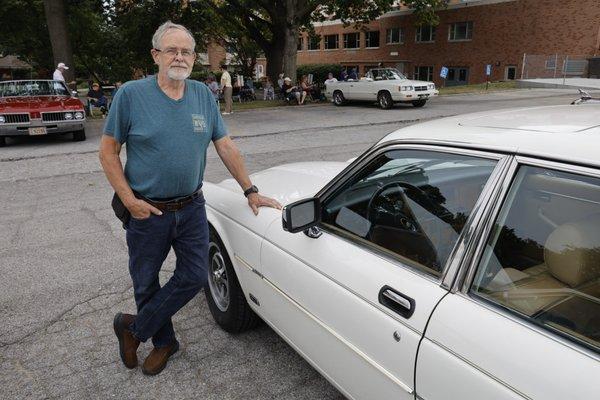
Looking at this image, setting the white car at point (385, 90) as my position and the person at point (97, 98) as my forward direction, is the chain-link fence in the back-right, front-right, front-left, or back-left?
back-right

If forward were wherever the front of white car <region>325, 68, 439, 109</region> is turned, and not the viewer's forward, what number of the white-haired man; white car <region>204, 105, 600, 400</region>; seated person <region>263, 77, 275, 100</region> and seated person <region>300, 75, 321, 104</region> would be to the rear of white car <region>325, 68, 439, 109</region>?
2

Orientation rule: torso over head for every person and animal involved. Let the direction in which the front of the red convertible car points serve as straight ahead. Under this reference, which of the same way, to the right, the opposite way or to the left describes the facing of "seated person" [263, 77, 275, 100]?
the same way

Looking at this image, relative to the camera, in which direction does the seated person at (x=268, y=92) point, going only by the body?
toward the camera

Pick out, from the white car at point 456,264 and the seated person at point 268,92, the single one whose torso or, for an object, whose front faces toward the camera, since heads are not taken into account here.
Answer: the seated person

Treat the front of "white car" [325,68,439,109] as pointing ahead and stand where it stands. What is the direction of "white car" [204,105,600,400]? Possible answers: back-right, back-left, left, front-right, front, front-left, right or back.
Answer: front-right

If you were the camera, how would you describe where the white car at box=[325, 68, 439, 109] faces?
facing the viewer and to the right of the viewer

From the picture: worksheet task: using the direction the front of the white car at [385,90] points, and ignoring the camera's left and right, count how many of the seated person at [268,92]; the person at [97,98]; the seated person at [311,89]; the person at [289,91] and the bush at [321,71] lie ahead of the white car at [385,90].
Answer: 0

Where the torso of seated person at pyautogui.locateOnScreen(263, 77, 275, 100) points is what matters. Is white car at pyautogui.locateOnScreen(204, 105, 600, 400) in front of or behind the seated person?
in front

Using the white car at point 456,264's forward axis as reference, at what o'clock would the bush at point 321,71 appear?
The bush is roughly at 1 o'clock from the white car.

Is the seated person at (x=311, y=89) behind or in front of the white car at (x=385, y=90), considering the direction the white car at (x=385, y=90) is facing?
behind

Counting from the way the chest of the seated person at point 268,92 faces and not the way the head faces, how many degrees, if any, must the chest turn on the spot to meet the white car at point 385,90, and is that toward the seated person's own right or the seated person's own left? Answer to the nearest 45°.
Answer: approximately 45° to the seated person's own left

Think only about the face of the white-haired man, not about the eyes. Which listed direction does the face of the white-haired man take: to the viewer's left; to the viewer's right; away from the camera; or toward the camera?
toward the camera

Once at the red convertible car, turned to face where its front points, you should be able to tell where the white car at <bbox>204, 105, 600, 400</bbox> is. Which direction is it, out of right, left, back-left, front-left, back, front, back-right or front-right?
front

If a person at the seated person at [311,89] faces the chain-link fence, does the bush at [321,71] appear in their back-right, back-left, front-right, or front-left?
front-left

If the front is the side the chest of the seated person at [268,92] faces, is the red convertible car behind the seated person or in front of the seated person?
in front

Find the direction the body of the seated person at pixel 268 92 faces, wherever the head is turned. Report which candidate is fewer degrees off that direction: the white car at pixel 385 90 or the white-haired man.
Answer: the white-haired man

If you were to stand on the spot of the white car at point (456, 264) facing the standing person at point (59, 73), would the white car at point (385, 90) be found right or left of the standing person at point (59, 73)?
right

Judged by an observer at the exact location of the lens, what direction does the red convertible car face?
facing the viewer

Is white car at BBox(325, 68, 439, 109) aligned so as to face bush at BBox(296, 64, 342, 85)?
no

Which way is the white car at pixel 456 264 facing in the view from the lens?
facing away from the viewer and to the left of the viewer
